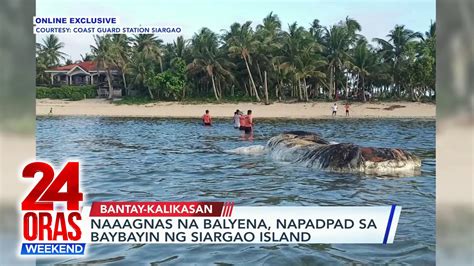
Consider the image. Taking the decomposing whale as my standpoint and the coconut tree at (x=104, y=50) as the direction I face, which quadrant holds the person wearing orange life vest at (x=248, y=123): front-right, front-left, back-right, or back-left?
front-right

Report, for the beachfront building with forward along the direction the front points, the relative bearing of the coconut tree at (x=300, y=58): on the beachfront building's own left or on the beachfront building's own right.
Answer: on the beachfront building's own left

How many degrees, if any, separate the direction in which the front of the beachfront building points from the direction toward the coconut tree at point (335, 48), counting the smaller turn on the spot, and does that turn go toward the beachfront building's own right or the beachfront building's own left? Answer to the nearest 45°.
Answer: approximately 90° to the beachfront building's own left

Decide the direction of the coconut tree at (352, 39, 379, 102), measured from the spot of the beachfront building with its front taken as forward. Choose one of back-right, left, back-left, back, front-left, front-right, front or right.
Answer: left

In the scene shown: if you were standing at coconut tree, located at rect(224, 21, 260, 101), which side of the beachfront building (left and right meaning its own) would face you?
left

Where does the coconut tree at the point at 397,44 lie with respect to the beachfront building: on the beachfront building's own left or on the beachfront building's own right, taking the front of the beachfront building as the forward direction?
on the beachfront building's own left

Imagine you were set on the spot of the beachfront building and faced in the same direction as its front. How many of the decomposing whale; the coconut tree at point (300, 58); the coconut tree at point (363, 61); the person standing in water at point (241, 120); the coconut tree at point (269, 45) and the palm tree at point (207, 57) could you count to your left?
6

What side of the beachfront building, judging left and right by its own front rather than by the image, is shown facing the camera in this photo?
front

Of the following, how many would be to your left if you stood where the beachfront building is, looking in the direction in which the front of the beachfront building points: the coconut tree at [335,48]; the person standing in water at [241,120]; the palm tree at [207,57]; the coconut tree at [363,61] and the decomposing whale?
5

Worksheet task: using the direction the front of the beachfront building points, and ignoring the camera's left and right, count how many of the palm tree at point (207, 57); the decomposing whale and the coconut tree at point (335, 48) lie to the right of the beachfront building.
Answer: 0

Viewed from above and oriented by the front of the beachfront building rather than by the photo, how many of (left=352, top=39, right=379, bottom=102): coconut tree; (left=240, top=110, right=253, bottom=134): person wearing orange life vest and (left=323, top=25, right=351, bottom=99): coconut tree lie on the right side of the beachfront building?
0
